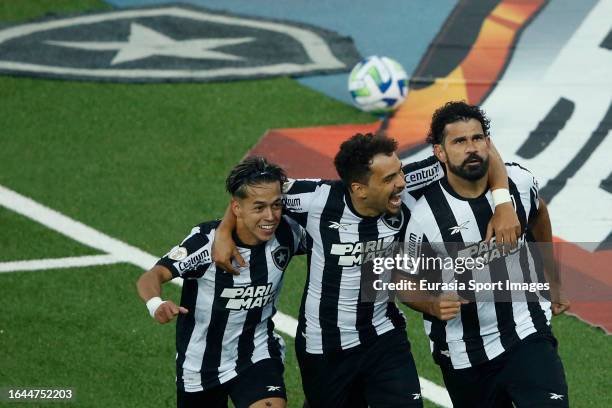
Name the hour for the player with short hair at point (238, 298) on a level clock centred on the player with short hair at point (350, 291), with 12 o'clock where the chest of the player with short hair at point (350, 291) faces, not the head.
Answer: the player with short hair at point (238, 298) is roughly at 4 o'clock from the player with short hair at point (350, 291).

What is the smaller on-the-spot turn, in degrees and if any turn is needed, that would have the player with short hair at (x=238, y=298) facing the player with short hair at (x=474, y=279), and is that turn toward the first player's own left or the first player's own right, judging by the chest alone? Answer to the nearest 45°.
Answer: approximately 45° to the first player's own left

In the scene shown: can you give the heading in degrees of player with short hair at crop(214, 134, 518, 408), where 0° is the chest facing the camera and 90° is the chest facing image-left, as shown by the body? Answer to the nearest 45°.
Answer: approximately 315°

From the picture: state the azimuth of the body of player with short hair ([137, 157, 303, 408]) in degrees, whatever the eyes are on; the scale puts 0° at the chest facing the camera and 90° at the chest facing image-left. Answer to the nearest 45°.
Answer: approximately 315°
